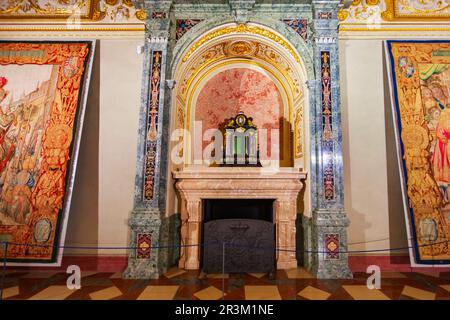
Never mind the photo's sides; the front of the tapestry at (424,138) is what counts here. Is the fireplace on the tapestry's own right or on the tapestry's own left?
on the tapestry's own right

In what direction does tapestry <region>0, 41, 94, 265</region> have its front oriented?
toward the camera

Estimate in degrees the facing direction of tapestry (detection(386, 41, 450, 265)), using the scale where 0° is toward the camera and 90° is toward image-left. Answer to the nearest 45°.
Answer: approximately 0°

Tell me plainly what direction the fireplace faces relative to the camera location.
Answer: facing the viewer

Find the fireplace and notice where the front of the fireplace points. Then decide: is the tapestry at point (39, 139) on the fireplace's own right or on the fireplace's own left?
on the fireplace's own right

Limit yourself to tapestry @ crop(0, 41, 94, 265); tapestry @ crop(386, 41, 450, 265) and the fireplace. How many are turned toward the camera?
3

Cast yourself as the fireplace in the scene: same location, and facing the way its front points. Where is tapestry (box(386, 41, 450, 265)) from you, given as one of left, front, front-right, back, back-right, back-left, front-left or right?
left

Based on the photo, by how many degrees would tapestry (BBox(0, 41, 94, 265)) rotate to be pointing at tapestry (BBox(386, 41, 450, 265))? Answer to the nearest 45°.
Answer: approximately 45° to its left

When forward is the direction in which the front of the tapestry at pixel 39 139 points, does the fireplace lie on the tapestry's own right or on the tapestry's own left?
on the tapestry's own left
